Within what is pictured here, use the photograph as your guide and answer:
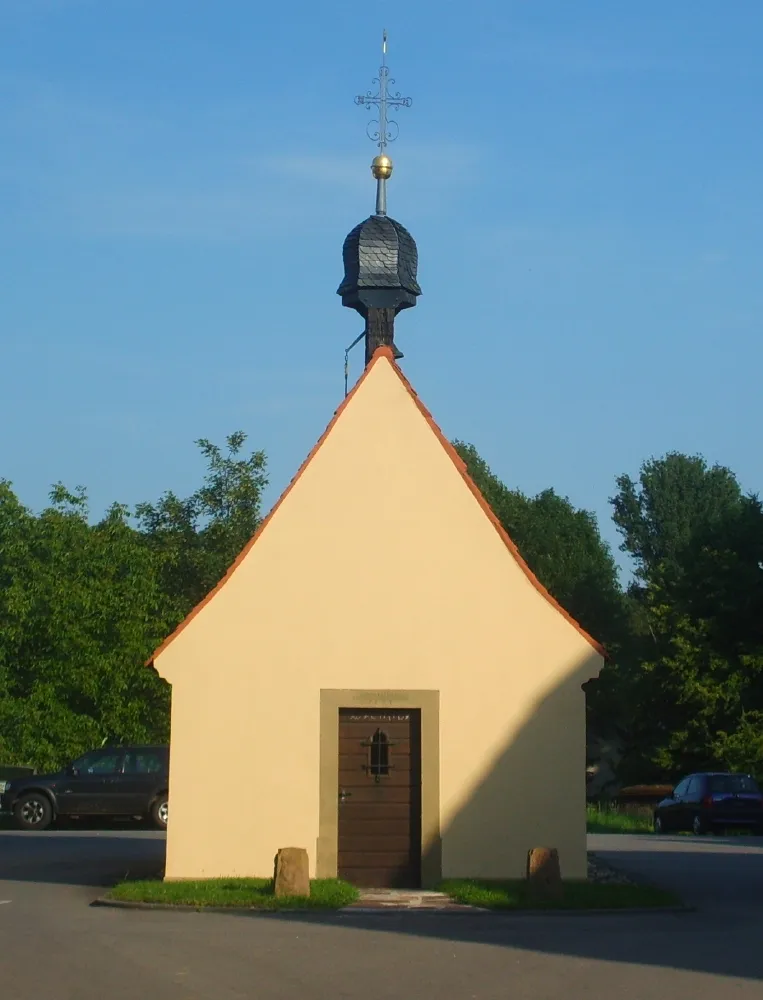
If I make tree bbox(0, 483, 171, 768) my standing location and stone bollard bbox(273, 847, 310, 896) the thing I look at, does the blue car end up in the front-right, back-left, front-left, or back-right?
front-left

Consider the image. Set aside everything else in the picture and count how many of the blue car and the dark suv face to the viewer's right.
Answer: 0

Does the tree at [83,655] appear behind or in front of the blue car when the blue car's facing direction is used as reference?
in front

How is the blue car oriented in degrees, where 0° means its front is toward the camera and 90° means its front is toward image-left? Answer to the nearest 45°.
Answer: approximately 135°

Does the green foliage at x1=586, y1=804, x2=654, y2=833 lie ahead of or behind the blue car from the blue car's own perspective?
ahead

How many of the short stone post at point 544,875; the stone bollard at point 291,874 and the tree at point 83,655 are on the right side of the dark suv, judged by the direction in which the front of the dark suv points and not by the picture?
1

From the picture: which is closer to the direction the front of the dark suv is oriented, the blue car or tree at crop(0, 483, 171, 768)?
the tree

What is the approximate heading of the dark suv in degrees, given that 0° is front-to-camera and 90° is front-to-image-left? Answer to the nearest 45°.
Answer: approximately 90°

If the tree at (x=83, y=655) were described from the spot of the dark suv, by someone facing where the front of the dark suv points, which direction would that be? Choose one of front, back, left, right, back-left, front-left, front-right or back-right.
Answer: right

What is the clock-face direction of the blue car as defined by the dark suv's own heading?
The blue car is roughly at 6 o'clock from the dark suv.

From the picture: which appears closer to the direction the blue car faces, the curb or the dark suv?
the dark suv
